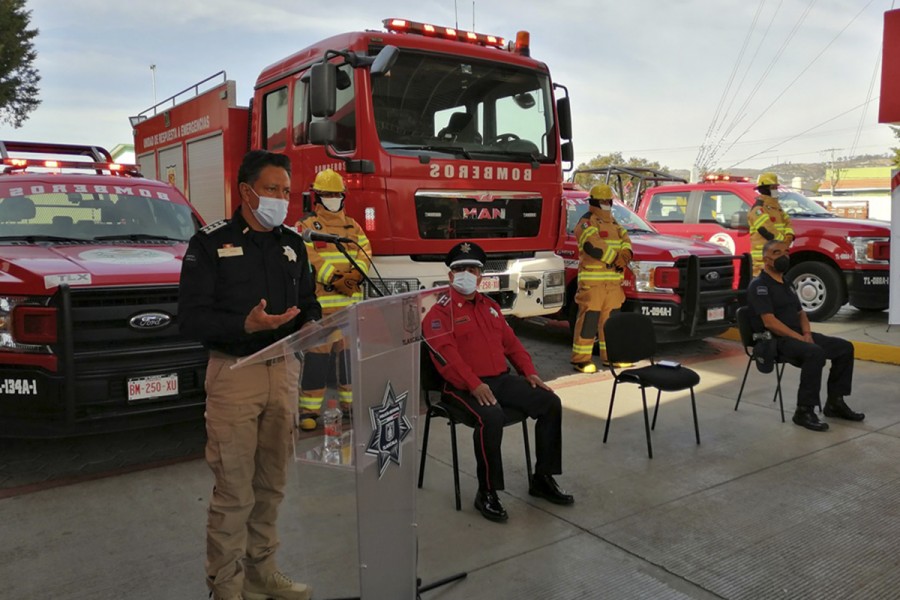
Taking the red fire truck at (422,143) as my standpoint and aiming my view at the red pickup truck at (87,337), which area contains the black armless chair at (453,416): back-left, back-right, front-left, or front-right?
front-left

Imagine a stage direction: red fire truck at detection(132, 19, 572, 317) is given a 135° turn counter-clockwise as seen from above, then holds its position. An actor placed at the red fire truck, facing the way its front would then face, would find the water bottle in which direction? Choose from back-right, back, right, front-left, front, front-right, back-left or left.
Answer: back

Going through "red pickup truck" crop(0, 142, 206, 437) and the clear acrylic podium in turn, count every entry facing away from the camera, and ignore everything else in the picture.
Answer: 0

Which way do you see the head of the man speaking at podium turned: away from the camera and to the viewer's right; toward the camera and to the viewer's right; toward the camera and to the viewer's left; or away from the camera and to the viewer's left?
toward the camera and to the viewer's right

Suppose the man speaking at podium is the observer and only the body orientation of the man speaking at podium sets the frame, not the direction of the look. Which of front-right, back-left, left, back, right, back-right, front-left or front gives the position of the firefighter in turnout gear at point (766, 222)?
left

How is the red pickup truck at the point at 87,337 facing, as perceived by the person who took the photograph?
facing the viewer and to the right of the viewer

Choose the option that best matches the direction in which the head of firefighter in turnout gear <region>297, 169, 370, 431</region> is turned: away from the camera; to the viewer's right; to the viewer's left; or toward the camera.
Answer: toward the camera

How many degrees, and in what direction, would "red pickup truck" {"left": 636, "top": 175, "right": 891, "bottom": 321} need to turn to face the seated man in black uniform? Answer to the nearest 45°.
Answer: approximately 45° to its right

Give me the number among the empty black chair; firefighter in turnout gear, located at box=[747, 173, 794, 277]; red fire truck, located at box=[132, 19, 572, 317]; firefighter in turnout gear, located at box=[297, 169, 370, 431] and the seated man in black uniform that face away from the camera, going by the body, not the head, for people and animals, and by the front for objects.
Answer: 0

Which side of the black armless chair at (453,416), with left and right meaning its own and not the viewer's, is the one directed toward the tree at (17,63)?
back

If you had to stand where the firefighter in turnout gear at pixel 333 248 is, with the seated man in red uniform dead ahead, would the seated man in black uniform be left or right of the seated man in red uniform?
left

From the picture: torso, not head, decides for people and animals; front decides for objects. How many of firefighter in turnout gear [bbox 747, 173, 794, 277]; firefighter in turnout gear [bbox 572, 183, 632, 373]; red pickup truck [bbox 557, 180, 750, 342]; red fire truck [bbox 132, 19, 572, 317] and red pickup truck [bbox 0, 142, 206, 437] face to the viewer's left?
0
